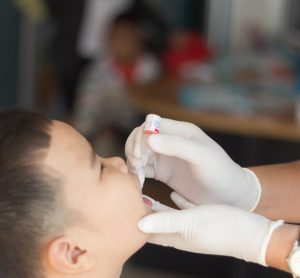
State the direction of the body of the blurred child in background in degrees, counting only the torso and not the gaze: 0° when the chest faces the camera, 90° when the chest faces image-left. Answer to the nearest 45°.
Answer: approximately 315°
